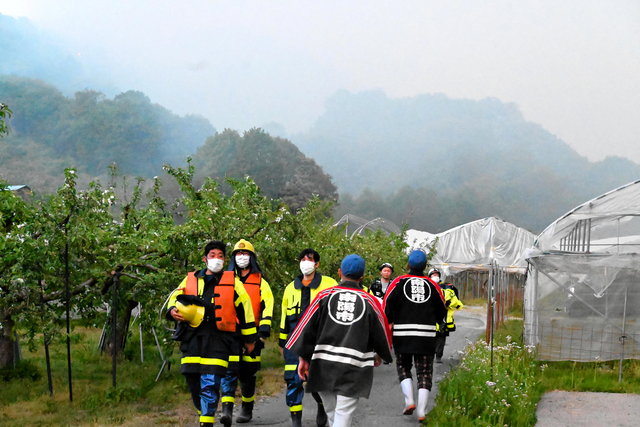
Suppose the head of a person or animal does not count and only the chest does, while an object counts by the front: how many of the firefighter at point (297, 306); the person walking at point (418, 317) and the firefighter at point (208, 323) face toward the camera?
2

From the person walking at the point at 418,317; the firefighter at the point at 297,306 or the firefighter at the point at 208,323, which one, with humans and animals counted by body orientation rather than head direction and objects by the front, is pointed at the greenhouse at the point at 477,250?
the person walking

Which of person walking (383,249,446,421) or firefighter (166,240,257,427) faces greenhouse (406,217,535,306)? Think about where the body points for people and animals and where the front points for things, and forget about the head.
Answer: the person walking

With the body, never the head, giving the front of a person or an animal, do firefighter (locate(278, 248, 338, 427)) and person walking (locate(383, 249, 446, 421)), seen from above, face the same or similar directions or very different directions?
very different directions

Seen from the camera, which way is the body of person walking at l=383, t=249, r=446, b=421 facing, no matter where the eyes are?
away from the camera

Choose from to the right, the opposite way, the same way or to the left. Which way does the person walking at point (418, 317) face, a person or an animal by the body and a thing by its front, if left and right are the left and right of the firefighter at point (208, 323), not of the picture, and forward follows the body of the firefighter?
the opposite way

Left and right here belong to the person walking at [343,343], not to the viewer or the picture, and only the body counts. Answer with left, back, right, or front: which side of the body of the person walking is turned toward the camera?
back

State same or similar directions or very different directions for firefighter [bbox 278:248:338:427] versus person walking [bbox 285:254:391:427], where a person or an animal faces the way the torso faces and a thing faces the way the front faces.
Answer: very different directions

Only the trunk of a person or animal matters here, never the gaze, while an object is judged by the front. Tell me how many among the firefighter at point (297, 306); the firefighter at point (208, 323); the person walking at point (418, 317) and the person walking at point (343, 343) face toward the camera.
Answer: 2

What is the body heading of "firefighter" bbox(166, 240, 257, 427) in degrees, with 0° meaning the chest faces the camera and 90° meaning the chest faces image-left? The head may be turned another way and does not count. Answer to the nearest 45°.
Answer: approximately 0°

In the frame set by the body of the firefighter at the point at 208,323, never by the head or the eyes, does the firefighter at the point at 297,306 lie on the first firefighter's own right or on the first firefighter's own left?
on the first firefighter's own left

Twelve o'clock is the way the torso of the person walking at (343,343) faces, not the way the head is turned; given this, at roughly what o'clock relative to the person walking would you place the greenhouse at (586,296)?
The greenhouse is roughly at 1 o'clock from the person walking.

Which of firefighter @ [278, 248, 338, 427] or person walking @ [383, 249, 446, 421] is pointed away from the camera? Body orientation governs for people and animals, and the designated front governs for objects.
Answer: the person walking
